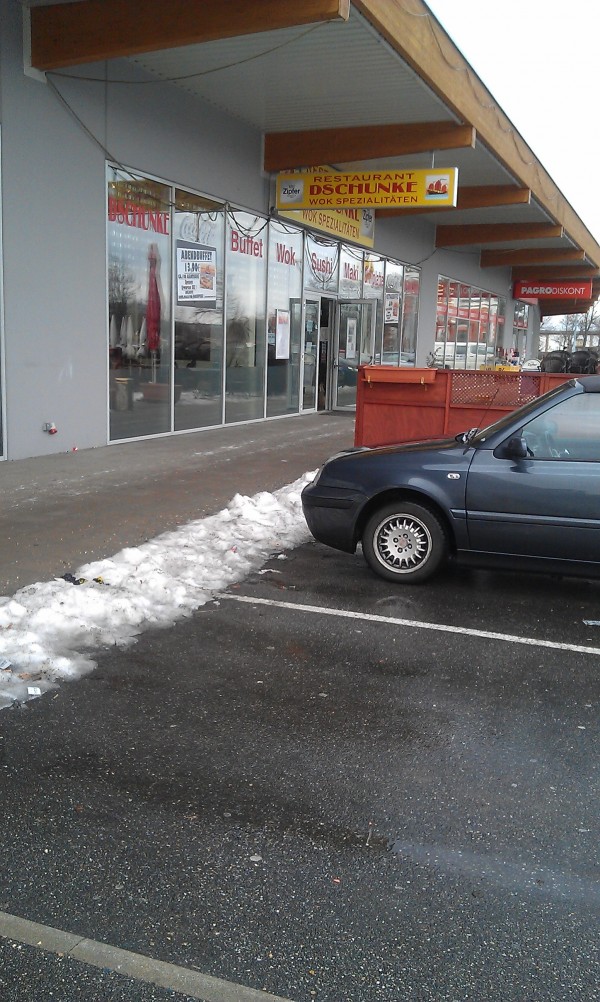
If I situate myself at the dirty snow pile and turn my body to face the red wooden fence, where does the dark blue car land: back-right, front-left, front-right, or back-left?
front-right

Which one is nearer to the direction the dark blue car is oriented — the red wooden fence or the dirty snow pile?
the dirty snow pile

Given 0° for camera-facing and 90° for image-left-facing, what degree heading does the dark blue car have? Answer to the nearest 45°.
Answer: approximately 90°

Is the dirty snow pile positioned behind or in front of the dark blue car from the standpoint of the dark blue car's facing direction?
in front

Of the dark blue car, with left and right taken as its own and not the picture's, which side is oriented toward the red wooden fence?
right
